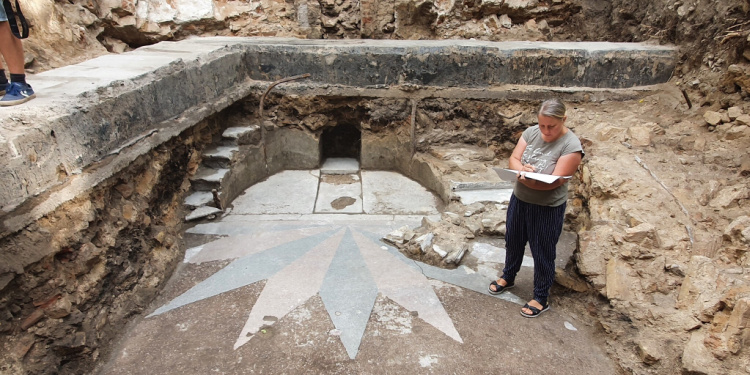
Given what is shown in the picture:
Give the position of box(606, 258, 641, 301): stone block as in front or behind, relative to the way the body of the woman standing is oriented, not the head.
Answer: behind

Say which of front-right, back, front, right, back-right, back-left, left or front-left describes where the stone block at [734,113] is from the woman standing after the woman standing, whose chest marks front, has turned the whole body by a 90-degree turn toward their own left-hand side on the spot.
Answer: left

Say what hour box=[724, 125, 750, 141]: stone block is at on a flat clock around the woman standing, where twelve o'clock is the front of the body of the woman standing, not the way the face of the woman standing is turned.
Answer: The stone block is roughly at 6 o'clock from the woman standing.

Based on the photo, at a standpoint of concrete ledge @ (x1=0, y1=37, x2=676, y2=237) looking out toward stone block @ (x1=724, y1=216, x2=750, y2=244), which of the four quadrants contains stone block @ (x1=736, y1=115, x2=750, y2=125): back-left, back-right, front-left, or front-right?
front-left

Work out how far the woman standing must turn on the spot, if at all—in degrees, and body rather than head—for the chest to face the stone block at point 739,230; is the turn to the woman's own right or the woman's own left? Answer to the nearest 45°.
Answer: approximately 135° to the woman's own left

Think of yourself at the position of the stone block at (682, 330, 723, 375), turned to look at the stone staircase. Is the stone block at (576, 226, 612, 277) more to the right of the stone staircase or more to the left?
right

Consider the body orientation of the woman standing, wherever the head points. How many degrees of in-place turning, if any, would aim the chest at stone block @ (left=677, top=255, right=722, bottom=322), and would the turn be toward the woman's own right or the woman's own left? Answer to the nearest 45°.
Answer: approximately 135° to the woman's own left

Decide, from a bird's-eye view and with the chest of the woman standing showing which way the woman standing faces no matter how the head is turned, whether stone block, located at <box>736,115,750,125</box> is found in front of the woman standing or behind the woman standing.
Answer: behind

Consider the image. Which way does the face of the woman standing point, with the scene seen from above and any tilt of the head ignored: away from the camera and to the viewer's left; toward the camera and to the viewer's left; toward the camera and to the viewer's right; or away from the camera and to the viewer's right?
toward the camera and to the viewer's left

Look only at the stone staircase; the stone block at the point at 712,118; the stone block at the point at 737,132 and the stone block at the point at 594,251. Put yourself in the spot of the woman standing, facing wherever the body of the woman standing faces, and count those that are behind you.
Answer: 3

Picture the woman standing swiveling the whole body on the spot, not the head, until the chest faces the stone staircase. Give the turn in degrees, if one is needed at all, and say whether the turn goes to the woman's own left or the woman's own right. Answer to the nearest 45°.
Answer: approximately 45° to the woman's own right

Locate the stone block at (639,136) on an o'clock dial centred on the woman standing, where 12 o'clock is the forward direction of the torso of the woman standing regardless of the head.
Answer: The stone block is roughly at 5 o'clock from the woman standing.

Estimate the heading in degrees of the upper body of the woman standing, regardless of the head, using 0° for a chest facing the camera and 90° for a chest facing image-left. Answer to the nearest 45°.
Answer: approximately 45°
